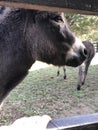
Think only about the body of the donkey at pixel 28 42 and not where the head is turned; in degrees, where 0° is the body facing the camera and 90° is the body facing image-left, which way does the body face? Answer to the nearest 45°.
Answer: approximately 270°

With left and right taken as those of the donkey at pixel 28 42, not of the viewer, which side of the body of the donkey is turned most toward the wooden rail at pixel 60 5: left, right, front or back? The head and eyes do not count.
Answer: right
